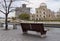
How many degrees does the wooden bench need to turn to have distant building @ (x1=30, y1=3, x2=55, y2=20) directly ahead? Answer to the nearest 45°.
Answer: approximately 45° to its left

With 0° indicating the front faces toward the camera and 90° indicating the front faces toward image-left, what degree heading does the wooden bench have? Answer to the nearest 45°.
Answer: approximately 225°
